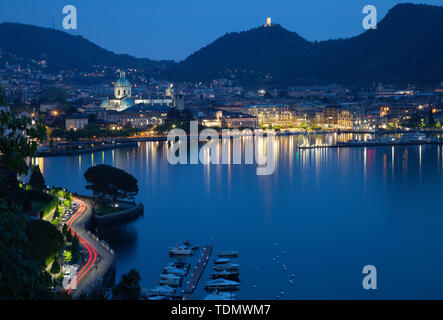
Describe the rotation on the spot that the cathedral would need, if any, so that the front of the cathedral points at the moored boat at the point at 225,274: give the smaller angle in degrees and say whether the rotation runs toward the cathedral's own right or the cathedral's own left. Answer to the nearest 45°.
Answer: approximately 90° to the cathedral's own right

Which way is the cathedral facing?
to the viewer's right
